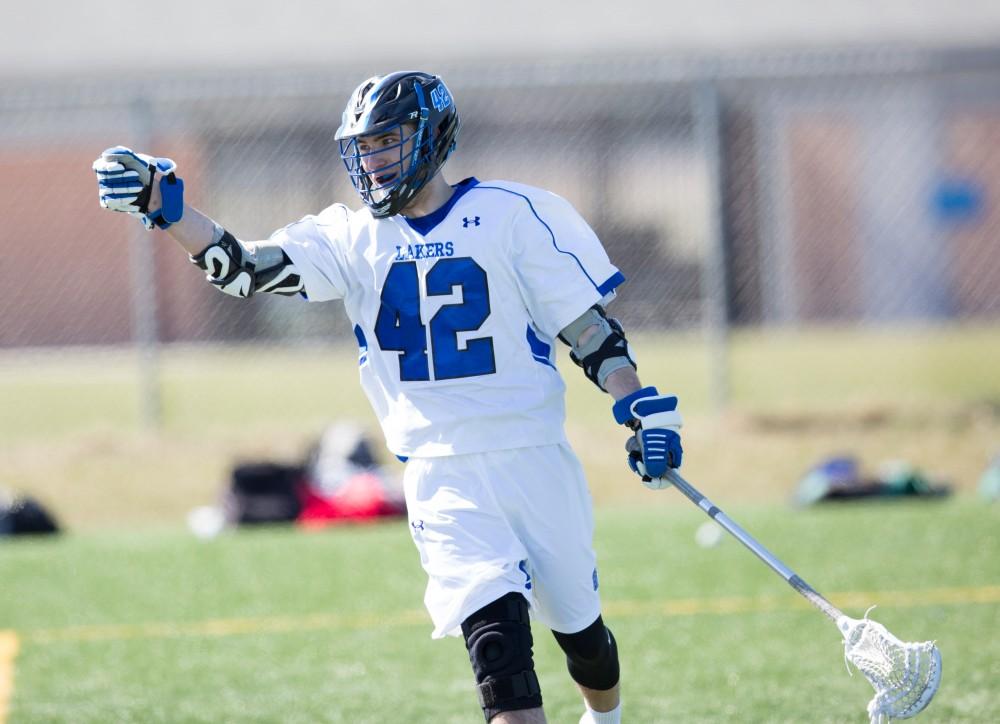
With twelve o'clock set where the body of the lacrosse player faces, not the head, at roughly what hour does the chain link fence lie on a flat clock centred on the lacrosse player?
The chain link fence is roughly at 5 o'clock from the lacrosse player.

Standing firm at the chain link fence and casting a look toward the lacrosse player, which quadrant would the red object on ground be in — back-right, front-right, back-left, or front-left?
front-right

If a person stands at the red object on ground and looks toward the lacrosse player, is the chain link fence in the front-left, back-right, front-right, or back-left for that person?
back-left

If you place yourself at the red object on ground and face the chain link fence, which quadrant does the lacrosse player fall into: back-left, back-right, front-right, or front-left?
back-right

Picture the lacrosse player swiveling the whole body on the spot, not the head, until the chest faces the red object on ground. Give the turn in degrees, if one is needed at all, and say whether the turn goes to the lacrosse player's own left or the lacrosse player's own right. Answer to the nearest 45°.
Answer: approximately 135° to the lacrosse player's own right

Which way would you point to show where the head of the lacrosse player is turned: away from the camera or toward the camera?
toward the camera
